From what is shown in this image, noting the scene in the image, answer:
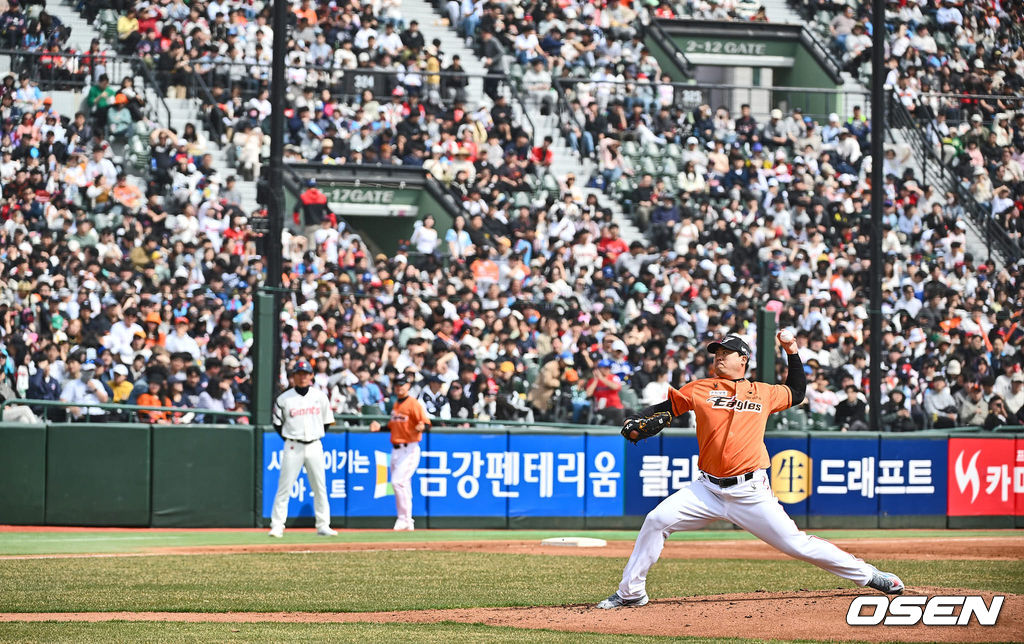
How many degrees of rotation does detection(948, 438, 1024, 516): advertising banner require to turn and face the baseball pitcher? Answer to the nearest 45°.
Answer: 0° — it already faces them

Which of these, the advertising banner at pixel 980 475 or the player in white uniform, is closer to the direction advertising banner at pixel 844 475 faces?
the player in white uniform

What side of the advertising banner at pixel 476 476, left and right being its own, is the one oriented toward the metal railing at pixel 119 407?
right

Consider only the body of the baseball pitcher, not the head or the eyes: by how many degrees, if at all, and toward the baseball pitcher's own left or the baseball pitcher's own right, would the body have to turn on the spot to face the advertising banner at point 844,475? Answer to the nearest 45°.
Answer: approximately 135° to the baseball pitcher's own right

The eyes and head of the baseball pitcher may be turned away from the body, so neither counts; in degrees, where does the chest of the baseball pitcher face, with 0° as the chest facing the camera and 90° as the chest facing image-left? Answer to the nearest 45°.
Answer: approximately 45°

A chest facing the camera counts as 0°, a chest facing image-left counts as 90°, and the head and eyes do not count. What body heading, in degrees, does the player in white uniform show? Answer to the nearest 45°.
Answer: approximately 0°

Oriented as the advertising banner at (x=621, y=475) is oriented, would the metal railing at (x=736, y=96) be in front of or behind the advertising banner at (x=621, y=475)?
behind

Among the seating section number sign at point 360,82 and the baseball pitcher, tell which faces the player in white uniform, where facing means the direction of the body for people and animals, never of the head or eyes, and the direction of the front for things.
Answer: the seating section number sign

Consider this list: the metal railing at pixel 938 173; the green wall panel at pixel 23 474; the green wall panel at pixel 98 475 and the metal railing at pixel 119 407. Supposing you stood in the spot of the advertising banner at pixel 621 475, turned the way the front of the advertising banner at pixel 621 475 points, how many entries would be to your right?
3

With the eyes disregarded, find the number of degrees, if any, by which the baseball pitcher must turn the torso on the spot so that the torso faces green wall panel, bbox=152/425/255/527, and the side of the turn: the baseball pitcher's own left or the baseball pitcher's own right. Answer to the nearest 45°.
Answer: approximately 90° to the baseball pitcher's own right

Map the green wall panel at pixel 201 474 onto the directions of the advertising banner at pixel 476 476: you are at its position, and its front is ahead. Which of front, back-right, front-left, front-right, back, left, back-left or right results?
right

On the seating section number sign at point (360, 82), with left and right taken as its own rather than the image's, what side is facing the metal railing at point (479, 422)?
front
